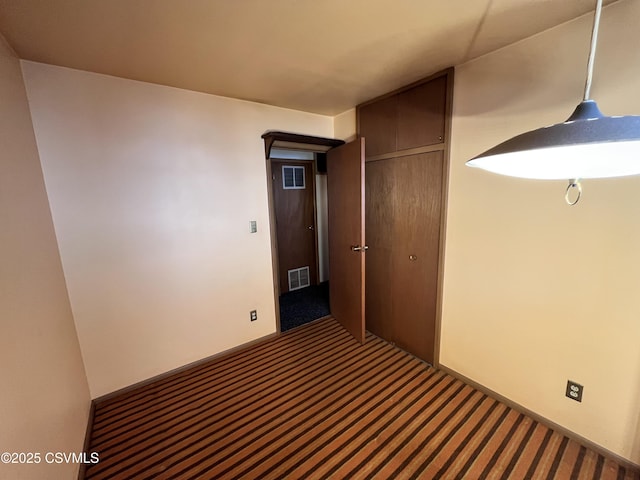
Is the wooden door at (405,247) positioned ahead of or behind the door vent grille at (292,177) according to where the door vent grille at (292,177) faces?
ahead

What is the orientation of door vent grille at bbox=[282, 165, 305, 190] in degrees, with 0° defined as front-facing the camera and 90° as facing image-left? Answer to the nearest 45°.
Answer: approximately 0°

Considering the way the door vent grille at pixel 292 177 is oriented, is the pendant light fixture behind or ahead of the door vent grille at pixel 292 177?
ahead

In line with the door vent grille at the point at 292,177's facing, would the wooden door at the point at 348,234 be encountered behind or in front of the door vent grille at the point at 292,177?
in front

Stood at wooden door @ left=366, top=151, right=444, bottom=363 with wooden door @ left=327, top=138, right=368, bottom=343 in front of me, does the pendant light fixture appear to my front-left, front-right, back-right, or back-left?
back-left
